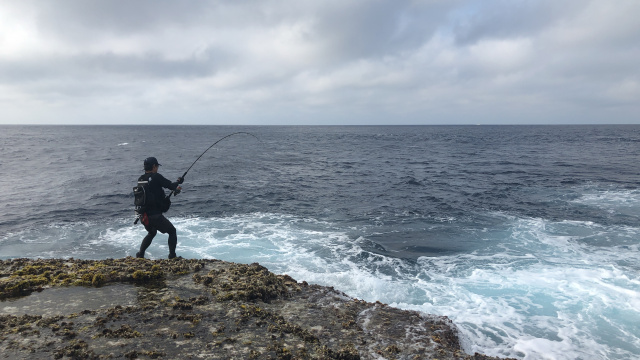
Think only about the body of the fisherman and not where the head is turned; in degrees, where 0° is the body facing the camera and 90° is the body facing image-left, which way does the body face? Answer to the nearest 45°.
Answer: approximately 270°
